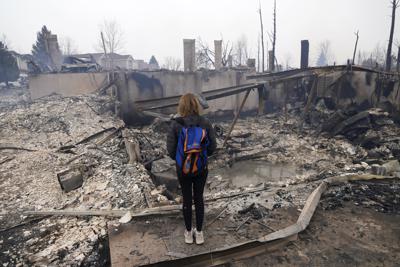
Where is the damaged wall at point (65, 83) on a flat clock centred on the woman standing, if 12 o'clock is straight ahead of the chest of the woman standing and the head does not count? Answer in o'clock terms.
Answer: The damaged wall is roughly at 11 o'clock from the woman standing.

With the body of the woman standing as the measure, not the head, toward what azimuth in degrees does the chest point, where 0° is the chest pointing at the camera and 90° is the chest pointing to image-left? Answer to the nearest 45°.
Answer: approximately 180°

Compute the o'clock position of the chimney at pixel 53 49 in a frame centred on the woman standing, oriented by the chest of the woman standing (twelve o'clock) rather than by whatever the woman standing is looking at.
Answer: The chimney is roughly at 11 o'clock from the woman standing.

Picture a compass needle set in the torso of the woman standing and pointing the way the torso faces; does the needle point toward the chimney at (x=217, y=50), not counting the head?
yes

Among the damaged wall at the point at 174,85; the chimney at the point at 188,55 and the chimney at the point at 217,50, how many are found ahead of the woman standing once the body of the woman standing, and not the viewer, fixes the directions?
3

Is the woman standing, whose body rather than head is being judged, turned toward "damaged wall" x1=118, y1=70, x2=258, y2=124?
yes
